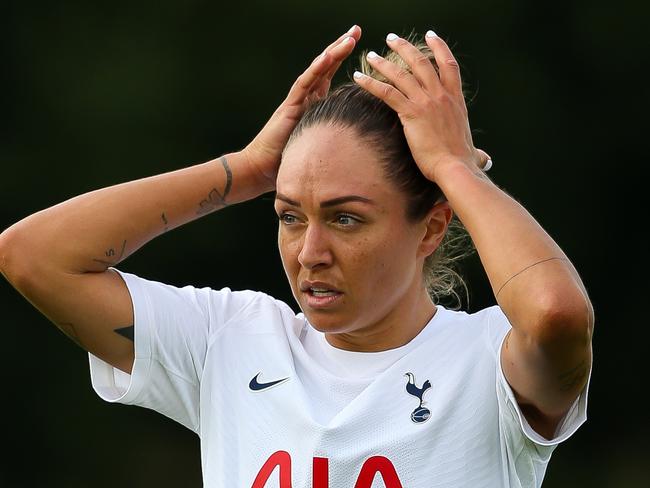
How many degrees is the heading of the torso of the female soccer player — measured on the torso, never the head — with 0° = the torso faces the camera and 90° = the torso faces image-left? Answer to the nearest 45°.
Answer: approximately 45°
